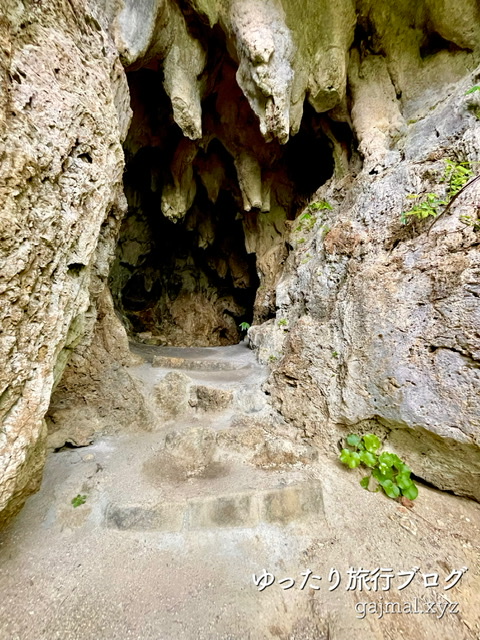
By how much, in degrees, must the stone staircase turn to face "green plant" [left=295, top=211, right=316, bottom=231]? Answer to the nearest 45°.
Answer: approximately 135° to its left

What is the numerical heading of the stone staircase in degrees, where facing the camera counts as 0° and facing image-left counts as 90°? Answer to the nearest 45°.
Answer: approximately 0°

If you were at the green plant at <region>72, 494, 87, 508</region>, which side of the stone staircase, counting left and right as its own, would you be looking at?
right
